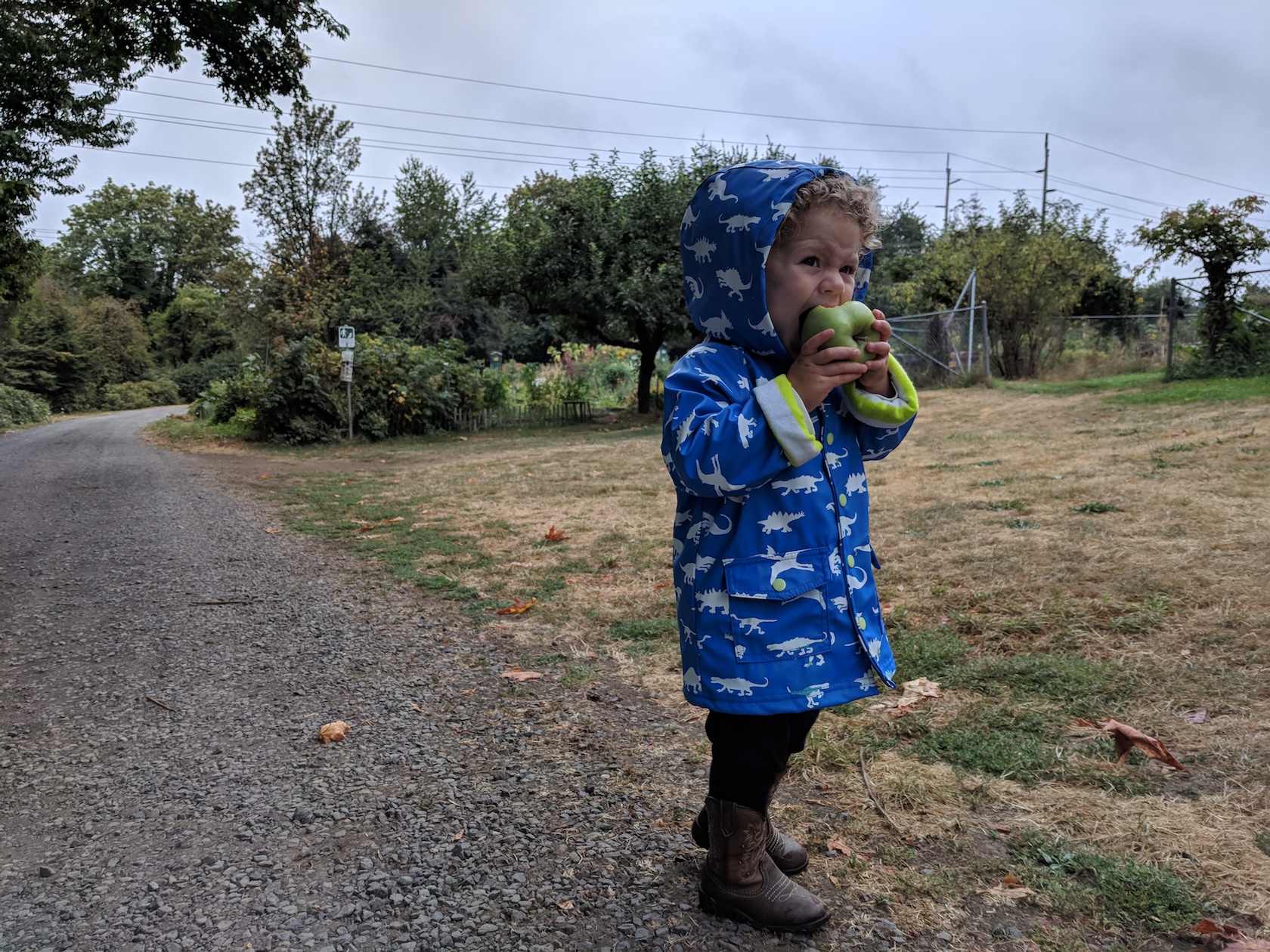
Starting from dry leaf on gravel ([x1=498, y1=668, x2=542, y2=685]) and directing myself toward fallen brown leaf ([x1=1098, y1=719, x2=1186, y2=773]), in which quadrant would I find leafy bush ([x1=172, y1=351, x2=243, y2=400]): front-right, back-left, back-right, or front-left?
back-left

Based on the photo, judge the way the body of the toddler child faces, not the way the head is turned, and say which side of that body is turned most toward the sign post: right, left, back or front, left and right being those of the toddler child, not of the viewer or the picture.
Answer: back

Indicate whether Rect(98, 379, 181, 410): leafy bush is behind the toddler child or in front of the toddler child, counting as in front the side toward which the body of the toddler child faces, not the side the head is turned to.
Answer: behind

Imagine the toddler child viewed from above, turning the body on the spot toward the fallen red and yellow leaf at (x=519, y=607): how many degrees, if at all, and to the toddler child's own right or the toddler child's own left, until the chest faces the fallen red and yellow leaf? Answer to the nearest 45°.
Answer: approximately 180°

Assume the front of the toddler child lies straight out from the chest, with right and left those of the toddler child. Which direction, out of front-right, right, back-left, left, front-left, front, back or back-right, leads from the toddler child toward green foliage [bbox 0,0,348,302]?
back

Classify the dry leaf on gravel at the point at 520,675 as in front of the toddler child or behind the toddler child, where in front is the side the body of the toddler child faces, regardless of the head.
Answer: behind

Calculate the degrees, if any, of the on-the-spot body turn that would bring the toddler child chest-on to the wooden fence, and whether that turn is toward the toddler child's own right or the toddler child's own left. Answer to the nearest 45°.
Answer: approximately 135° to the toddler child's own left

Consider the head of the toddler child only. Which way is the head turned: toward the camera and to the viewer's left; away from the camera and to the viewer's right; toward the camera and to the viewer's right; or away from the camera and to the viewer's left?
toward the camera and to the viewer's right
